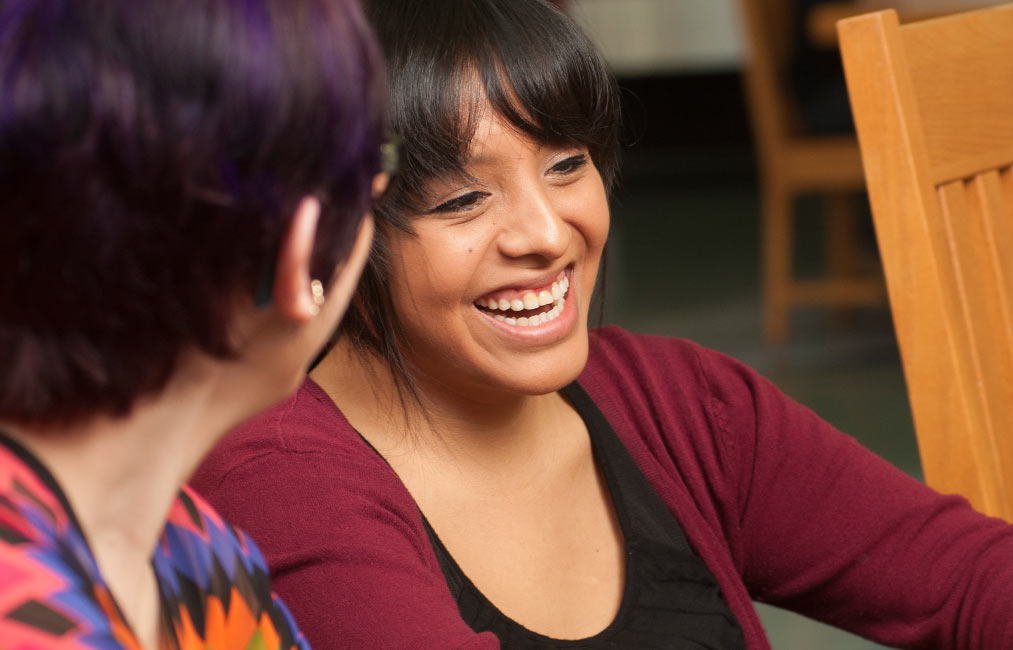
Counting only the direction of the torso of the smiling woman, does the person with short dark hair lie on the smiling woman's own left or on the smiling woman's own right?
on the smiling woman's own right

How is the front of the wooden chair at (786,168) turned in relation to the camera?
facing to the right of the viewer

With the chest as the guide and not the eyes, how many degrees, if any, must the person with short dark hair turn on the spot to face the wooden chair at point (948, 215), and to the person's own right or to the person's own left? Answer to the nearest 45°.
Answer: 0° — they already face it

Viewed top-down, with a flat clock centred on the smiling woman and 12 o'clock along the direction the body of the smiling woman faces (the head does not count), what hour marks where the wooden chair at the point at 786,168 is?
The wooden chair is roughly at 8 o'clock from the smiling woman.

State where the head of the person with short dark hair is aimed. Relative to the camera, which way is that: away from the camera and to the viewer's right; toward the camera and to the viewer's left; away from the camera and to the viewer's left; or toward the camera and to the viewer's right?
away from the camera and to the viewer's right

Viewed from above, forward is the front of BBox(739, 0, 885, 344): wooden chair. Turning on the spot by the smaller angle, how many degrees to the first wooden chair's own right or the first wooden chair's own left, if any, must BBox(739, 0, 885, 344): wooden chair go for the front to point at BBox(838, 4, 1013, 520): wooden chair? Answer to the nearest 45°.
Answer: approximately 90° to the first wooden chair's own right

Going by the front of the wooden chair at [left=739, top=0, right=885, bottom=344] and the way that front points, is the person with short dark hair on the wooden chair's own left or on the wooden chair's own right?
on the wooden chair's own right

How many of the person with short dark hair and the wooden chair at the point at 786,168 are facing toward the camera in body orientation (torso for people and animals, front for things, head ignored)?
0

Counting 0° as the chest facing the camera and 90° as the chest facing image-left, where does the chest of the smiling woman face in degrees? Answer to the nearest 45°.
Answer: approximately 315°

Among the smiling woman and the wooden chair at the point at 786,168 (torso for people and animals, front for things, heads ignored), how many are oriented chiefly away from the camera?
0

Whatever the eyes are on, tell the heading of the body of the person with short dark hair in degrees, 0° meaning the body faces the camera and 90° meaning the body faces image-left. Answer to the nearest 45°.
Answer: approximately 225°

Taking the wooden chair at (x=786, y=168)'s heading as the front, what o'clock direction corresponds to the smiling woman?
The smiling woman is roughly at 3 o'clock from the wooden chair.

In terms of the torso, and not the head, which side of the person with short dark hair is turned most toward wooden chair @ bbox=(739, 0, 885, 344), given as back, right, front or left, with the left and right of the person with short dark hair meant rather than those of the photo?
front
